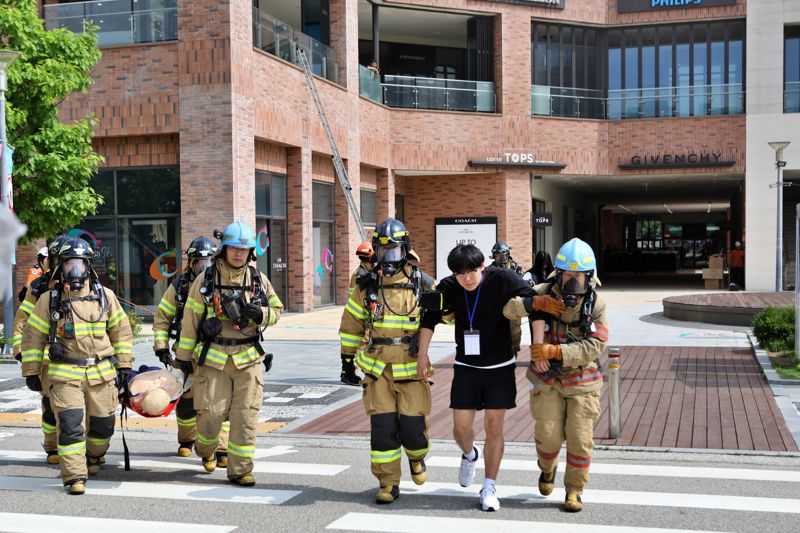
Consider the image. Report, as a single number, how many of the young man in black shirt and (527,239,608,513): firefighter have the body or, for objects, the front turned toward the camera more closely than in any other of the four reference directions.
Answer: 2

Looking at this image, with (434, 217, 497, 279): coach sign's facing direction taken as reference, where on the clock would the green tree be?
The green tree is roughly at 1 o'clock from the coach sign.

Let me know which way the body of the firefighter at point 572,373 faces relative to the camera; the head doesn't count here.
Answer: toward the camera

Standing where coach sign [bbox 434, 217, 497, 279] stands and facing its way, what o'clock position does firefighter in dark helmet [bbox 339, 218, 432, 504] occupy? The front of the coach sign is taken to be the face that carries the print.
The firefighter in dark helmet is roughly at 12 o'clock from the coach sign.

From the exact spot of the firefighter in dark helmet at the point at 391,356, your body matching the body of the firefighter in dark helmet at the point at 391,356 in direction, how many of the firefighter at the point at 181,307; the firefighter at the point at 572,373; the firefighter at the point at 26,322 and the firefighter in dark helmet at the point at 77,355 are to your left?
1

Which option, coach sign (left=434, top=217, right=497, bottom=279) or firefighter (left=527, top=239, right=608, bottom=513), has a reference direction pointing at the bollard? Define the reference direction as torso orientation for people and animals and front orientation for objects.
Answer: the coach sign

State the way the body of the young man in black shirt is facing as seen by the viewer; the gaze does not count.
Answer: toward the camera

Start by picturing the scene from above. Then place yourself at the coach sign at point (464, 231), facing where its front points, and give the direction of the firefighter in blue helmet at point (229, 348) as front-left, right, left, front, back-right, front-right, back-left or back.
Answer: front

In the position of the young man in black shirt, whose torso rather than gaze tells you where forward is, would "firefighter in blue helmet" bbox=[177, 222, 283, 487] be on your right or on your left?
on your right

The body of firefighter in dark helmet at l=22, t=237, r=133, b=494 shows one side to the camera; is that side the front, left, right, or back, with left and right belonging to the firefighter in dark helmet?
front

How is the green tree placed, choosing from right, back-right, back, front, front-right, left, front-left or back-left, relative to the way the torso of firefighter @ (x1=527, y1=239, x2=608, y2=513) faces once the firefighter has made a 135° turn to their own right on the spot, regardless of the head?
front
